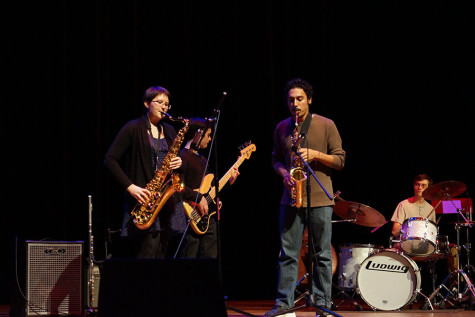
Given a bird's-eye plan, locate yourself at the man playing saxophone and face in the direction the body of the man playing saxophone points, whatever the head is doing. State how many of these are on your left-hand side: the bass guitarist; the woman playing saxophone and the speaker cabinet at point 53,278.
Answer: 0

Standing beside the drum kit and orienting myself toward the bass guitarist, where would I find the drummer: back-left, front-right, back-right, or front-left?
back-right

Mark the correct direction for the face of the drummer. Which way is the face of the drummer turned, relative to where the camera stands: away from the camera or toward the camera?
toward the camera

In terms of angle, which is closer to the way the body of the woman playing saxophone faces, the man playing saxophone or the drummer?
the man playing saxophone

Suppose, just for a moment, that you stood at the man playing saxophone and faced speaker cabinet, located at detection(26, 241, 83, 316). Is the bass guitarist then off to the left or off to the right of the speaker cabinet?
right

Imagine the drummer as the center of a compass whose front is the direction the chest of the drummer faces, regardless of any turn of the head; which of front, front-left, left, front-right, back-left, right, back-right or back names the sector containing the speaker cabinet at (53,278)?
front-right

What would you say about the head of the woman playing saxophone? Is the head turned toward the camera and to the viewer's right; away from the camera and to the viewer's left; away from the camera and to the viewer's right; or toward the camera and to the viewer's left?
toward the camera and to the viewer's right

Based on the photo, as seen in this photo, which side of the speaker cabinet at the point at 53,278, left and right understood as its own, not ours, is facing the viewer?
front

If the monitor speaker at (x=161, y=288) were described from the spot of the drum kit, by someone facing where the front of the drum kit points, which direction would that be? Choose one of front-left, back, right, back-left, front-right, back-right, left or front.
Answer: front

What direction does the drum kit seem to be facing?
toward the camera

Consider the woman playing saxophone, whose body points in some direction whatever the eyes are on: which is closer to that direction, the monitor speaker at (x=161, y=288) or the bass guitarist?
the monitor speaker

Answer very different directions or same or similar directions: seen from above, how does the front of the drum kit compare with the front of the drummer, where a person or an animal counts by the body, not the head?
same or similar directions

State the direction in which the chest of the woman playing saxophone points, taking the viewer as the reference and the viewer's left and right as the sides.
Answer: facing the viewer and to the right of the viewer

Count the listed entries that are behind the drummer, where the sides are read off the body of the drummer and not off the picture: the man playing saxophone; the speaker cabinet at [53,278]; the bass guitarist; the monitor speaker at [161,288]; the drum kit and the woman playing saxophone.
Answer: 0
